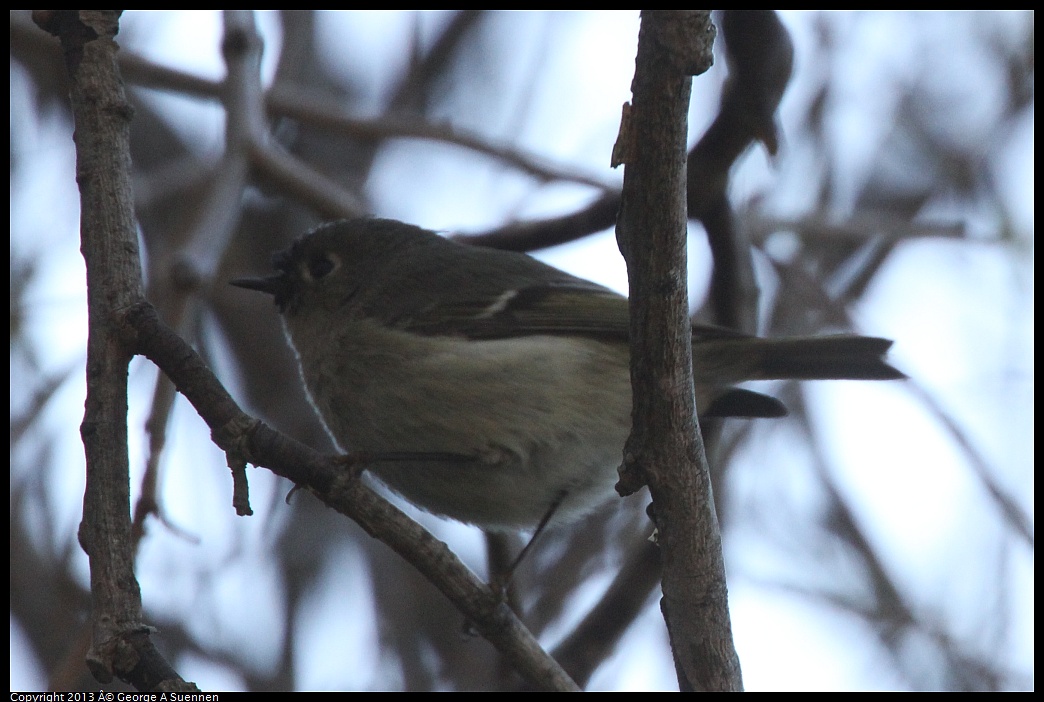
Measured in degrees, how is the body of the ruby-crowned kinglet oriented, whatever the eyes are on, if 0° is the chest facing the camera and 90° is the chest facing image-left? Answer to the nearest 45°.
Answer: approximately 90°
